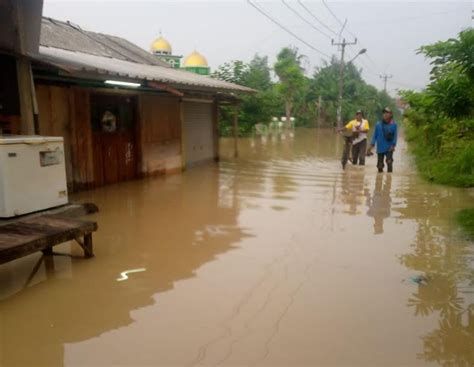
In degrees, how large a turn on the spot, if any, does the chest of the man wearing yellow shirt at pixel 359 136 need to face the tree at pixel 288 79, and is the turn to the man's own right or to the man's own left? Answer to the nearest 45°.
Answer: approximately 180°

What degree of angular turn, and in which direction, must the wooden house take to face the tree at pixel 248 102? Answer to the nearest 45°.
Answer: approximately 90° to its left

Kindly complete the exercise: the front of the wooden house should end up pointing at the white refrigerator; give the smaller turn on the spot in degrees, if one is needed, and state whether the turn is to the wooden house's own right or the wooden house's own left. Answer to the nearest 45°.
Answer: approximately 45° to the wooden house's own right

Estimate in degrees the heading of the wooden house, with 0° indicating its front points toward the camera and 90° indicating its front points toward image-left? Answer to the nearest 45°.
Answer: approximately 315°

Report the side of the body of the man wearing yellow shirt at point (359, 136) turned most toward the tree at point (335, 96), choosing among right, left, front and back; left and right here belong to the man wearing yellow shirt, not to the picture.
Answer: back

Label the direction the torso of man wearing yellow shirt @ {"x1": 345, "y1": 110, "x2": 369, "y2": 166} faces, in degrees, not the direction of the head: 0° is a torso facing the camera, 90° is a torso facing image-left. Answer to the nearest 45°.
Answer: approximately 0°

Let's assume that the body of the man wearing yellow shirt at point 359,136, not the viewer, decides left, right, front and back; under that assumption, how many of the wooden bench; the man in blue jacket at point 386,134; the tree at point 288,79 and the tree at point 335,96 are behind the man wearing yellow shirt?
2
